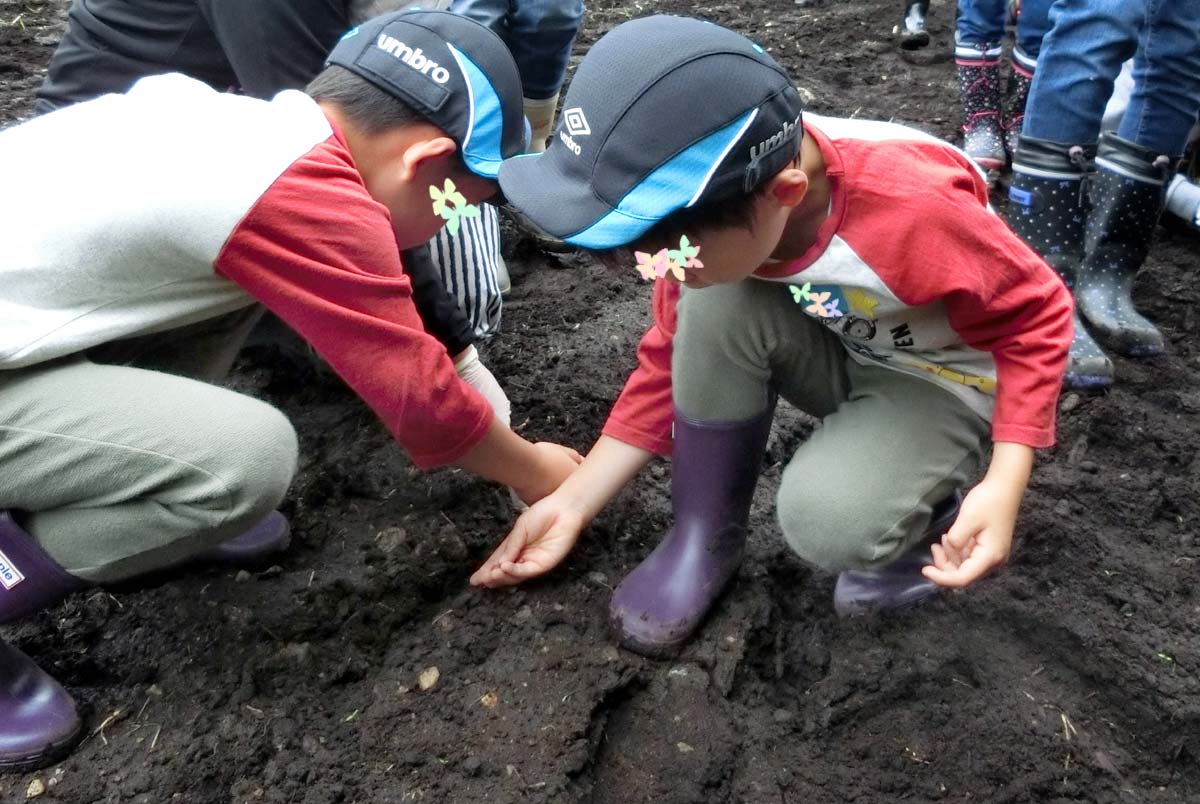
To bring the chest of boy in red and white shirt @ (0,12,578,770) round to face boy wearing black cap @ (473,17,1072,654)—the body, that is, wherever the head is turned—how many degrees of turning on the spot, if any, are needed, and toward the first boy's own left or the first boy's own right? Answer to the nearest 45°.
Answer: approximately 45° to the first boy's own right

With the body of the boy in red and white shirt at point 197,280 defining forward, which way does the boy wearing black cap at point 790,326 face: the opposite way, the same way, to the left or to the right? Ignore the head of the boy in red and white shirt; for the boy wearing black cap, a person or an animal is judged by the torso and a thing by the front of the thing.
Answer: the opposite way

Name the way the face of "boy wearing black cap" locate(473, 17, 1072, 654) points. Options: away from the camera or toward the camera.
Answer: toward the camera

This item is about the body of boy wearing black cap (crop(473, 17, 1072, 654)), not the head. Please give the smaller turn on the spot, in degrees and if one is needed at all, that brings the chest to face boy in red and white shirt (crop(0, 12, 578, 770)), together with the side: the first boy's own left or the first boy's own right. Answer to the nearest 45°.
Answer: approximately 45° to the first boy's own right

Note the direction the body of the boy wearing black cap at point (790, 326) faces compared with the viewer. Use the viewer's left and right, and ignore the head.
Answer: facing the viewer and to the left of the viewer

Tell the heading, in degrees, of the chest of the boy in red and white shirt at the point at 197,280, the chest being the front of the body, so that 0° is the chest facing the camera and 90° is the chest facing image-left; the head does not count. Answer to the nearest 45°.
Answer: approximately 270°

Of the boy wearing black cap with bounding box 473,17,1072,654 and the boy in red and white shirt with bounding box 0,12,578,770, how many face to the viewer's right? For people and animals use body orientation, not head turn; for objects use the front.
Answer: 1
